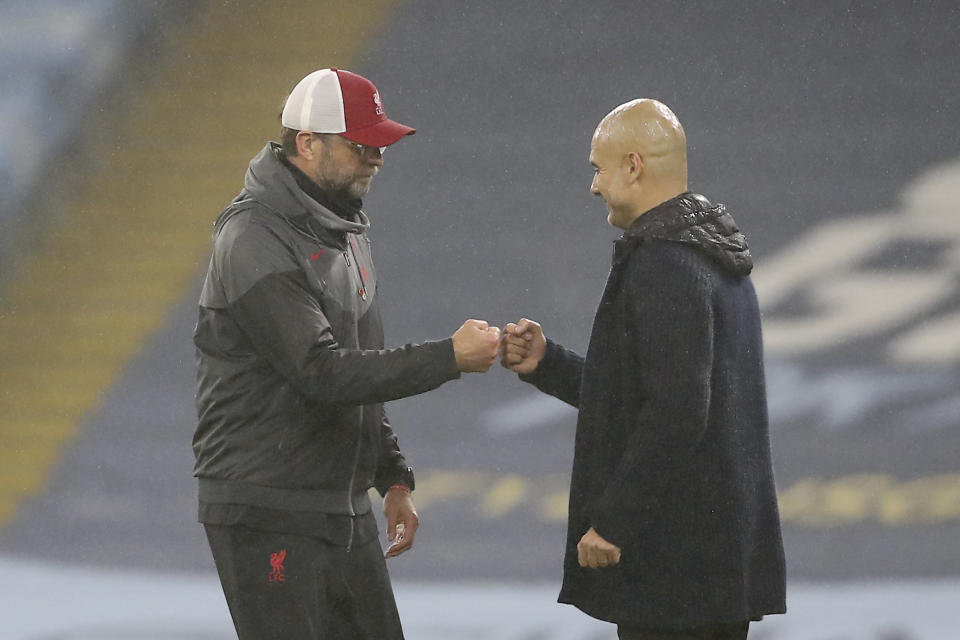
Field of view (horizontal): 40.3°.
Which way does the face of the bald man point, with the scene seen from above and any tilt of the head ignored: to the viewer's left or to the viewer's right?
to the viewer's left

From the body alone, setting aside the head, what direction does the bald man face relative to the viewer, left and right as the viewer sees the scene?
facing away from the viewer and to the left of the viewer

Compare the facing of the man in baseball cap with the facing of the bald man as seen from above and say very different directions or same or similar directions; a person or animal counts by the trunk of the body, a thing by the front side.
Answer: very different directions

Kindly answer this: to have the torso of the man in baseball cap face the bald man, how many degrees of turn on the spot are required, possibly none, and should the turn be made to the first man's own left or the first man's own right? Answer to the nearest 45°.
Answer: approximately 45° to the first man's own left

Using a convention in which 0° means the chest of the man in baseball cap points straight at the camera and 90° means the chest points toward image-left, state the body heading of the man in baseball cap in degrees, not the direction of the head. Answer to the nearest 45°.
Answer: approximately 315°

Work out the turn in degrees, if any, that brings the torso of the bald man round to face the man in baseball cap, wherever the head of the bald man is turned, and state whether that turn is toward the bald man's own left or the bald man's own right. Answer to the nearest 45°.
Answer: approximately 45° to the bald man's own left
